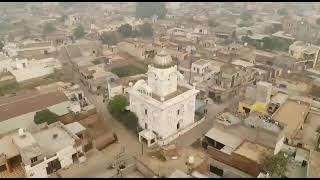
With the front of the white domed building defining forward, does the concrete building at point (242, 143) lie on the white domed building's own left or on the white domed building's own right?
on the white domed building's own left

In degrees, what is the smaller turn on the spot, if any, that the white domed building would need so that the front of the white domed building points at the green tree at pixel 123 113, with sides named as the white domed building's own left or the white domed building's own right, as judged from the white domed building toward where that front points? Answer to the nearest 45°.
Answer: approximately 90° to the white domed building's own right

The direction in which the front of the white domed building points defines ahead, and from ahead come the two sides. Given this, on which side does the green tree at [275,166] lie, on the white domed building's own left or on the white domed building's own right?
on the white domed building's own left

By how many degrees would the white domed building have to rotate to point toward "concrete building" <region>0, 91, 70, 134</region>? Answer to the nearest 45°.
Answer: approximately 45° to its right

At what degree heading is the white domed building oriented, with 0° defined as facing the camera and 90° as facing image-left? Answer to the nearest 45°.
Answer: approximately 45°

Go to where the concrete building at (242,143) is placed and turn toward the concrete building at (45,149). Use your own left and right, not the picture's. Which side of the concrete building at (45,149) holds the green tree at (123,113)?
right
